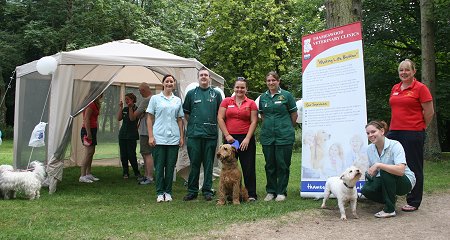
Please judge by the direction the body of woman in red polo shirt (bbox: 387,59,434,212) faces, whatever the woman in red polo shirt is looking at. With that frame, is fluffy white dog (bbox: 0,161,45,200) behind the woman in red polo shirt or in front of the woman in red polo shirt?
in front

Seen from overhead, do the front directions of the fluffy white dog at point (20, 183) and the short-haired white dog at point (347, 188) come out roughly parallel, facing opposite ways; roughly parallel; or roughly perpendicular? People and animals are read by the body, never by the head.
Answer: roughly perpendicular

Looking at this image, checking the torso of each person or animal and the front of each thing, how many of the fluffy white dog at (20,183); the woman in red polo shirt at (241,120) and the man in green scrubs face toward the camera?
2

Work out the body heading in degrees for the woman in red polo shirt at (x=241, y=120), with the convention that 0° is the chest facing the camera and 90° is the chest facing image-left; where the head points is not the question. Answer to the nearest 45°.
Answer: approximately 0°

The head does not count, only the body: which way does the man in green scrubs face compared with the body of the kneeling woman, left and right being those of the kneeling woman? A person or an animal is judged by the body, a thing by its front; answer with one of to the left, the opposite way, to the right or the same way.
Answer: to the left
